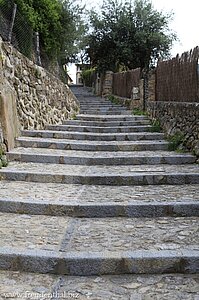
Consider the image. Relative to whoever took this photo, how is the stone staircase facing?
facing the viewer

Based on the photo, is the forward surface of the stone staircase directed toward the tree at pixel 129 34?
no

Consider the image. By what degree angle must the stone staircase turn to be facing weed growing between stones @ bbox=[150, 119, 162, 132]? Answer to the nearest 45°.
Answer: approximately 180°

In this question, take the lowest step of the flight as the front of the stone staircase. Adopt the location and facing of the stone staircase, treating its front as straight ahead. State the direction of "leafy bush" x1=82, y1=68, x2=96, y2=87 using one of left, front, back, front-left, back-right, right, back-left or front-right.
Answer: back

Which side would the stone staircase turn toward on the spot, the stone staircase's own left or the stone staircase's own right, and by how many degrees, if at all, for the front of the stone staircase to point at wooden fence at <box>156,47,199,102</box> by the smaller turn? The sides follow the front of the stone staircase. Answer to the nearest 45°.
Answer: approximately 180°

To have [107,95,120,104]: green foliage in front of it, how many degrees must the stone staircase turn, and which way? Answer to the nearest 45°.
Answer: approximately 180°

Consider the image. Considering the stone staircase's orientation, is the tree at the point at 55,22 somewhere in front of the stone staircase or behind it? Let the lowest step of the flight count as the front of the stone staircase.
behind

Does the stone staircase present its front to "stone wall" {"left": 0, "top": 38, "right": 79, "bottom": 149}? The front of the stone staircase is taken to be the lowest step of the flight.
no

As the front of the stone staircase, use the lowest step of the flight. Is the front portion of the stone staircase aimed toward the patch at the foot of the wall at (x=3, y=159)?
no

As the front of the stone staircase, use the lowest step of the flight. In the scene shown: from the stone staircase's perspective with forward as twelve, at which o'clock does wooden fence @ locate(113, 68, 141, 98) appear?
The wooden fence is roughly at 6 o'clock from the stone staircase.
